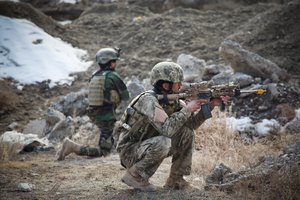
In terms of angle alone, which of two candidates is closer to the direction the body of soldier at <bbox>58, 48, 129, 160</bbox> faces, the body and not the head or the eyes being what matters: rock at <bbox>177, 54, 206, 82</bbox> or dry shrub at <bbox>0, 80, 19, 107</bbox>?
the rock

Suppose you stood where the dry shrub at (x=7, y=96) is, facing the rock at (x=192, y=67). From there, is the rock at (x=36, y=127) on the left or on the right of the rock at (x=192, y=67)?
right

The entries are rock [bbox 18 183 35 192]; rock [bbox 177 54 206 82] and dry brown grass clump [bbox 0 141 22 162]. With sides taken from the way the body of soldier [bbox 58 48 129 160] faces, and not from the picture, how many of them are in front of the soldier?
1

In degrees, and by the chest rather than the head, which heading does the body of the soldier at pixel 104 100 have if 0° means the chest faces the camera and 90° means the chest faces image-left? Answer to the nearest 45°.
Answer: approximately 225°

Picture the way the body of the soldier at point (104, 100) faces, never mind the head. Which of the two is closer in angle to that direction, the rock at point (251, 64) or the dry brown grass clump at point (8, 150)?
the rock

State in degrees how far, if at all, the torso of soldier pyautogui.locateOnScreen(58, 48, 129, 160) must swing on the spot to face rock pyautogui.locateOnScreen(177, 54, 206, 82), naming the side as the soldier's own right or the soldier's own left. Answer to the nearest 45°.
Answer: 0° — they already face it

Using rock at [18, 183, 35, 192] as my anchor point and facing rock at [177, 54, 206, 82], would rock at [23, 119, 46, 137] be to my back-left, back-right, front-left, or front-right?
front-left

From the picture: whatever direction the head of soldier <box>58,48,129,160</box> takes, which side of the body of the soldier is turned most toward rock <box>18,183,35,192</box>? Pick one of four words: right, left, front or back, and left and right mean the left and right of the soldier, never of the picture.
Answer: back

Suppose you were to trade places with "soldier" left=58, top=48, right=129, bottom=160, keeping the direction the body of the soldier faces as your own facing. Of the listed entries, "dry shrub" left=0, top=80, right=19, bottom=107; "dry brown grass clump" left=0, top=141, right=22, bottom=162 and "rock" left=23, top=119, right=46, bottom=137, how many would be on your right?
0

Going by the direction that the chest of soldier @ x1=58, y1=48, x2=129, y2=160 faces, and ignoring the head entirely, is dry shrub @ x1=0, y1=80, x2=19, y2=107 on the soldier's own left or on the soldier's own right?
on the soldier's own left

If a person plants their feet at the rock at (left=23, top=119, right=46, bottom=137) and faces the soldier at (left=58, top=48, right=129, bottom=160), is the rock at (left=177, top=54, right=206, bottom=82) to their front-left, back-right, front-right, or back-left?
front-left
